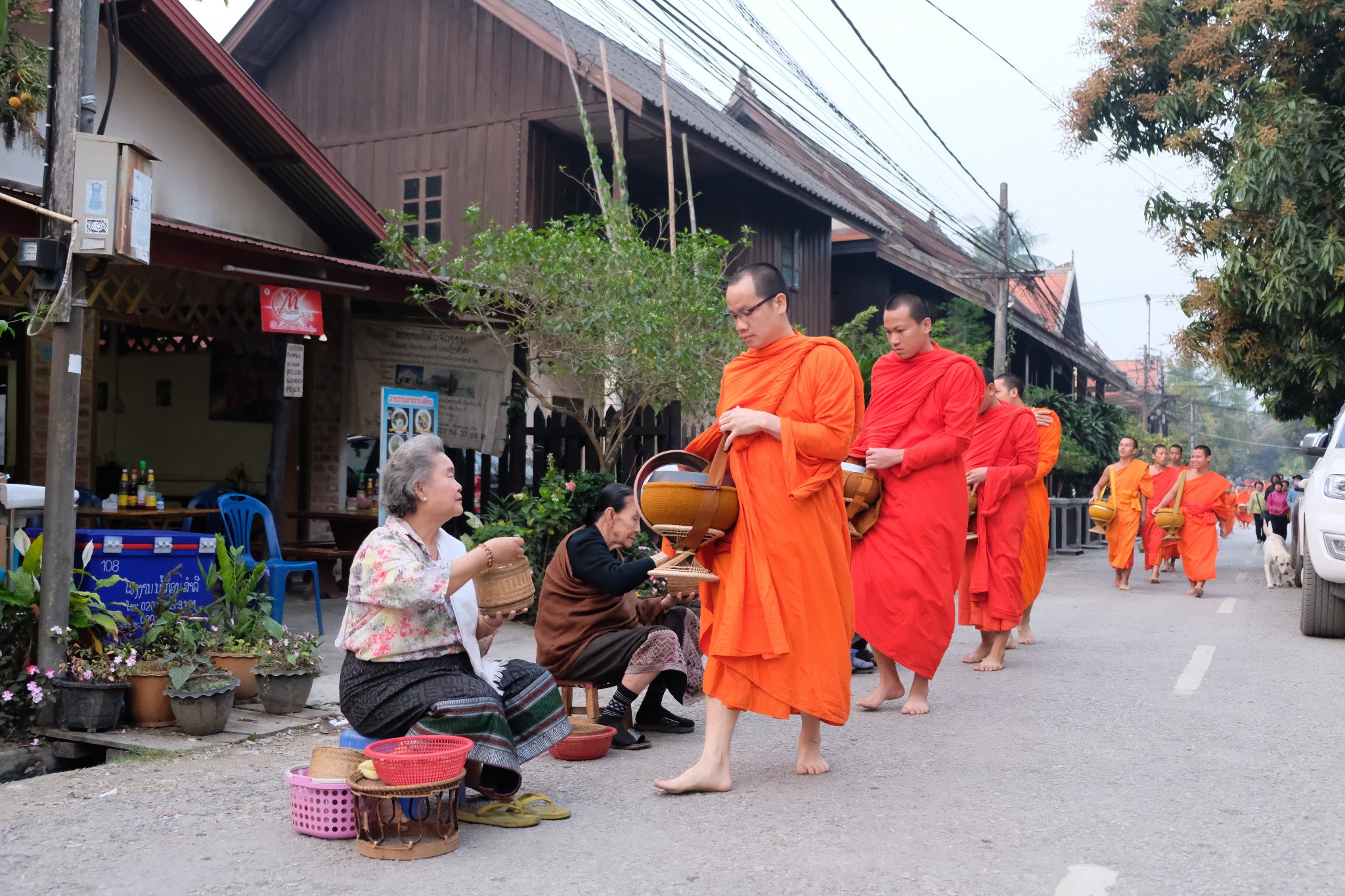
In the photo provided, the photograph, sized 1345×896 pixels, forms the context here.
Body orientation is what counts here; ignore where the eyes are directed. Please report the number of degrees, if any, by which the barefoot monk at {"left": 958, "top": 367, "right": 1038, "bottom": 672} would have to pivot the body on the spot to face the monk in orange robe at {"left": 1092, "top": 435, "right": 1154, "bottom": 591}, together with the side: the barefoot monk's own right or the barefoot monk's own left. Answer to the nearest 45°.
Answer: approximately 135° to the barefoot monk's own right

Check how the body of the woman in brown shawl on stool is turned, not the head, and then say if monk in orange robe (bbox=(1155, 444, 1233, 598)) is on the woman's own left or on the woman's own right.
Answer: on the woman's own left

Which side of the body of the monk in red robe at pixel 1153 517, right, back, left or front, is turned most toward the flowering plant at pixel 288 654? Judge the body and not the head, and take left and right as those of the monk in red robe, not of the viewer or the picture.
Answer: front

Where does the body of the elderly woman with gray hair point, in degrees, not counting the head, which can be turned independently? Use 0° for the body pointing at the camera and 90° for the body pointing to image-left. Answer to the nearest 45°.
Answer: approximately 270°

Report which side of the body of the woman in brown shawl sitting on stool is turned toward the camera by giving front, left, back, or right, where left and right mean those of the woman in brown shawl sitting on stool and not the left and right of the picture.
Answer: right

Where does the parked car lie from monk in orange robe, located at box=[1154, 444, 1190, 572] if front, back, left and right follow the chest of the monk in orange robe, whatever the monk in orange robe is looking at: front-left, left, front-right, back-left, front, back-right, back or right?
front

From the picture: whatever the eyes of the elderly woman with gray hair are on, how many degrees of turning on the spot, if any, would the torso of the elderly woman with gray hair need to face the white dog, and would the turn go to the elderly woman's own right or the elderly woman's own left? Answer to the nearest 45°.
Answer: approximately 45° to the elderly woman's own left

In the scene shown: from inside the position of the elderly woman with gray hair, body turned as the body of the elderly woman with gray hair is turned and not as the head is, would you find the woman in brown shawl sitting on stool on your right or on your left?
on your left

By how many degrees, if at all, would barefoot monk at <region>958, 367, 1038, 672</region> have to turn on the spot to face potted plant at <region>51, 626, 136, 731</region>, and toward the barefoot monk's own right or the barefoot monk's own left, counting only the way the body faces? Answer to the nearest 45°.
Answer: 0° — they already face it

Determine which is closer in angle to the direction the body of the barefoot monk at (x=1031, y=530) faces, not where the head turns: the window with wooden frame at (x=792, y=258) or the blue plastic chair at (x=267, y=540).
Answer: the blue plastic chair

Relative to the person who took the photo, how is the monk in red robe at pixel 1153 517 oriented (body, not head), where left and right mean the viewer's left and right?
facing the viewer

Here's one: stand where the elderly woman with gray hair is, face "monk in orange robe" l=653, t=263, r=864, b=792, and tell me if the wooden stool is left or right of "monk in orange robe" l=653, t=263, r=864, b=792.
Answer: left

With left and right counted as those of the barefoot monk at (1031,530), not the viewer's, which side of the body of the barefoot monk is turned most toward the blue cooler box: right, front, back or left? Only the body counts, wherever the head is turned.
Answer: front

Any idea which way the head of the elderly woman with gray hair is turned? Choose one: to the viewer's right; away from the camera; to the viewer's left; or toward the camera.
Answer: to the viewer's right

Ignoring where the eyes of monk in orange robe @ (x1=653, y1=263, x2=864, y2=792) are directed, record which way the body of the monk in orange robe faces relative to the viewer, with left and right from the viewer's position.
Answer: facing the viewer and to the left of the viewer
